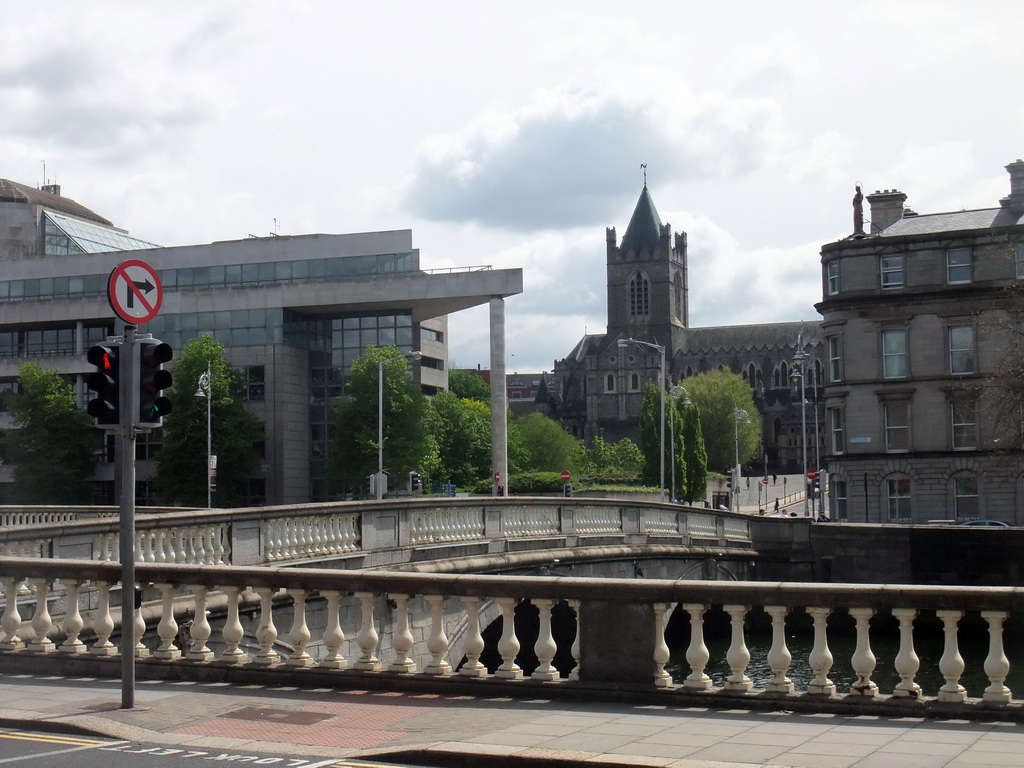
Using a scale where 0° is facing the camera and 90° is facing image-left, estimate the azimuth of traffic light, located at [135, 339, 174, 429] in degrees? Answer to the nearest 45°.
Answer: approximately 315°

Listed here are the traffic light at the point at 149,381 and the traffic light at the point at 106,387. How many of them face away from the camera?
0

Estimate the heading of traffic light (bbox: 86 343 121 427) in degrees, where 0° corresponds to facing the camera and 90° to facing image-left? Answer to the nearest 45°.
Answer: approximately 45°
